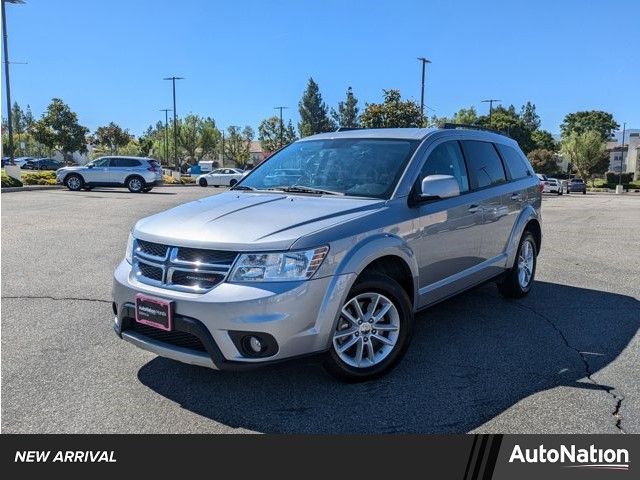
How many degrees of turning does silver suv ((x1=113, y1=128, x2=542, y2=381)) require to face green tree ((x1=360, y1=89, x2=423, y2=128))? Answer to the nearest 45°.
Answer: approximately 135° to its right

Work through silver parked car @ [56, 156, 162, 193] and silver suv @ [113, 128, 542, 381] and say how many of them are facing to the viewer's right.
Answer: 0

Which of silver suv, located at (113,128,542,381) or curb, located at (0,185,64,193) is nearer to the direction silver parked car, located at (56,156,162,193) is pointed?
the curb

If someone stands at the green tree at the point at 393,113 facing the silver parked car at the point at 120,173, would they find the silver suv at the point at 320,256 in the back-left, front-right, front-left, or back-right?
front-left

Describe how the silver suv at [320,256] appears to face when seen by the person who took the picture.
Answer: facing the viewer and to the left of the viewer

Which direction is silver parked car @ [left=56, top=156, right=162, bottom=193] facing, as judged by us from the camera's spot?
facing to the left of the viewer

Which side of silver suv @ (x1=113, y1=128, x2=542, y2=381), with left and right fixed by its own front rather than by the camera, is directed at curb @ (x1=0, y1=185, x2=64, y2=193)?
right

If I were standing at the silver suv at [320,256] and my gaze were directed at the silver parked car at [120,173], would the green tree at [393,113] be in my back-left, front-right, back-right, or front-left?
front-right

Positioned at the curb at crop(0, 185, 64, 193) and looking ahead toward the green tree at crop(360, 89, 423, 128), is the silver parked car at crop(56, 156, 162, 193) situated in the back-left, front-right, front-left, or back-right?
front-right

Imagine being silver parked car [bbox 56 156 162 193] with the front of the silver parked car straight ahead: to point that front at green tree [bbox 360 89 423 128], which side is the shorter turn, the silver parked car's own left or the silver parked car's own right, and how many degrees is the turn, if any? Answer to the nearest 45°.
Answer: approximately 135° to the silver parked car's own right

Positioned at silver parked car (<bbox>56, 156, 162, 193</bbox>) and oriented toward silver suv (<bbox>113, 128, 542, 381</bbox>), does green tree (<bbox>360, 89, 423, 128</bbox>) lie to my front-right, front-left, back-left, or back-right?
back-left

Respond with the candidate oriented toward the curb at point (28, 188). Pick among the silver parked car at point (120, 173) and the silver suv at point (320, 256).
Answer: the silver parked car

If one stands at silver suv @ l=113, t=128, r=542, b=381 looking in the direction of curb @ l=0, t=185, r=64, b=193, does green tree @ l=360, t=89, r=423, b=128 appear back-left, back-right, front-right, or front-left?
front-right

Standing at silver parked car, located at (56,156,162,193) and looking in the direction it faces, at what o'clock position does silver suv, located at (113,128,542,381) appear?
The silver suv is roughly at 9 o'clock from the silver parked car.

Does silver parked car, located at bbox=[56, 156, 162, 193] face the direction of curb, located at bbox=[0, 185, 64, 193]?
yes
